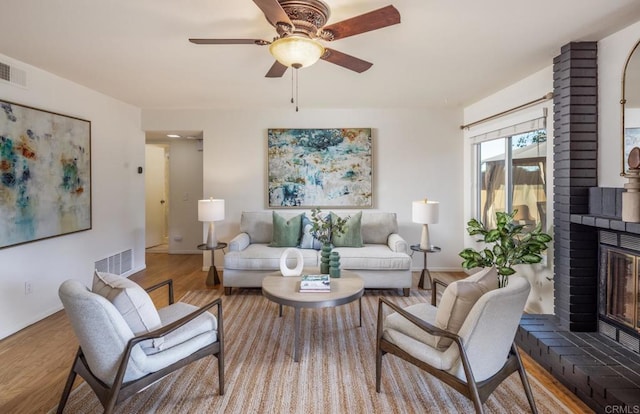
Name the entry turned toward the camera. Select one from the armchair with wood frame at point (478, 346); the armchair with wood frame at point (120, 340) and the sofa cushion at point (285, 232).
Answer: the sofa cushion

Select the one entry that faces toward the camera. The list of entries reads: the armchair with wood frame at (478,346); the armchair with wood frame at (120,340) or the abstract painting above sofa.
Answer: the abstract painting above sofa

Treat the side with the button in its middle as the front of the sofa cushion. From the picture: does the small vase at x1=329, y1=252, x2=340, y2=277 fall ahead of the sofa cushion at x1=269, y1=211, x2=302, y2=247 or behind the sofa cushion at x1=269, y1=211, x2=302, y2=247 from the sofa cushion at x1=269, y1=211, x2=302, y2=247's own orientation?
ahead

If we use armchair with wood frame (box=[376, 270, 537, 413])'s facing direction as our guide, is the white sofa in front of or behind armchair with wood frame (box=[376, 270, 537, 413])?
in front

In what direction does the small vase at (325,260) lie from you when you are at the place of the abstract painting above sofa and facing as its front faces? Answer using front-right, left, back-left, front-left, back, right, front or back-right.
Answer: front

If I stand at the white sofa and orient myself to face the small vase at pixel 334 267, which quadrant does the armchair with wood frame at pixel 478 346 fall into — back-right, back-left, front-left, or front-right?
front-left

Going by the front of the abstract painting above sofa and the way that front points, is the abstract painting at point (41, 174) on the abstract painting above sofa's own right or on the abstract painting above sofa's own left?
on the abstract painting above sofa's own right

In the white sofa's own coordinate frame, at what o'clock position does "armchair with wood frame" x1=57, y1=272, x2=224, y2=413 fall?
The armchair with wood frame is roughly at 1 o'clock from the white sofa.

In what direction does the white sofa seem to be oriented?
toward the camera

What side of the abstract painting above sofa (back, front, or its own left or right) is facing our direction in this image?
front

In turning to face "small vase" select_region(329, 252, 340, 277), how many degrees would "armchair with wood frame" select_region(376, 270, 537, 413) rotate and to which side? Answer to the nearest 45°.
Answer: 0° — it already faces it

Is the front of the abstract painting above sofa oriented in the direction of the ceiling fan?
yes

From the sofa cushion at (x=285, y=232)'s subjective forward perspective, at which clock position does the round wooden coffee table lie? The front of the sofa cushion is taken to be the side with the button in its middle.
The round wooden coffee table is roughly at 12 o'clock from the sofa cushion.
